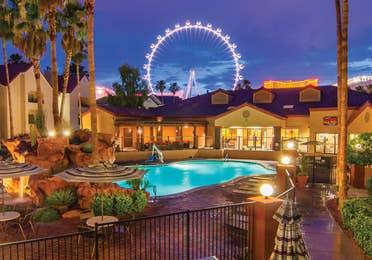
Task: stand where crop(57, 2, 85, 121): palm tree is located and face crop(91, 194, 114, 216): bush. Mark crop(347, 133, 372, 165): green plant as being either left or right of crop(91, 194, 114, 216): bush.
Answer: left

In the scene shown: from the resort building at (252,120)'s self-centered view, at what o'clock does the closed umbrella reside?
The closed umbrella is roughly at 12 o'clock from the resort building.

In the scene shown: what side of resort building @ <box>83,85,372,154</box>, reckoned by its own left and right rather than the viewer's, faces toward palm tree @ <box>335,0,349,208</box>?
front

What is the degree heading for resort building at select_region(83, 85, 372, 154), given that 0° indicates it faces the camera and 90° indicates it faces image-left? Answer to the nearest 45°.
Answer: approximately 0°

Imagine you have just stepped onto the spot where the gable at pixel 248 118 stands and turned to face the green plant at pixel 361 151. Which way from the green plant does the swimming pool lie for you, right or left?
right

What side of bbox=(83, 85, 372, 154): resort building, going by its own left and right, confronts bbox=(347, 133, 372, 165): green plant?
front

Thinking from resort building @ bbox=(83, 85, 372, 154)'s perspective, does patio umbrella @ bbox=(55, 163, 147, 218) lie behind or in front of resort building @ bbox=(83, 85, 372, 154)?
in front

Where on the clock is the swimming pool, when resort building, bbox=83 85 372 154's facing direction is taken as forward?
The swimming pool is roughly at 1 o'clock from the resort building.

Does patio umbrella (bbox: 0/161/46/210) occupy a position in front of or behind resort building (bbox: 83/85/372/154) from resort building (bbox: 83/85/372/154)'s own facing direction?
in front

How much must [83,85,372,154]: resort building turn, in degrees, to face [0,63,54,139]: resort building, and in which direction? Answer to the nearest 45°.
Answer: approximately 90° to its right

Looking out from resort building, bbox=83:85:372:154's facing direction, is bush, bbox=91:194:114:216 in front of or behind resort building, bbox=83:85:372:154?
in front

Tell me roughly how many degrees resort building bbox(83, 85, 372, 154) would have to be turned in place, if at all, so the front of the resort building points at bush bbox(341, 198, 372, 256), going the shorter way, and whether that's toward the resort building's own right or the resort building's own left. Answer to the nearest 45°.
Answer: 0° — it already faces it
